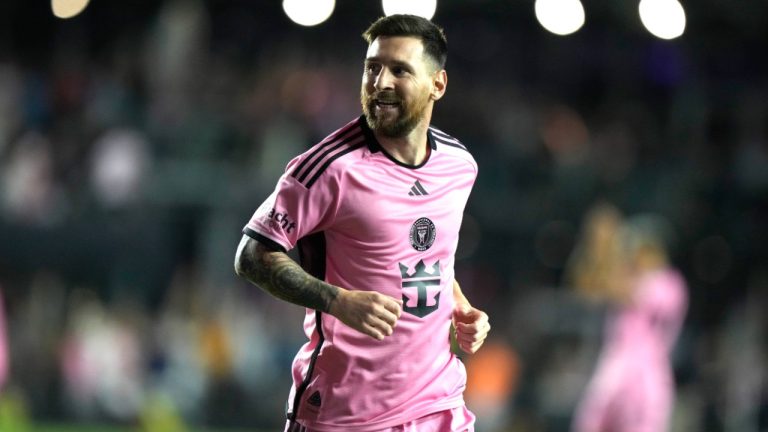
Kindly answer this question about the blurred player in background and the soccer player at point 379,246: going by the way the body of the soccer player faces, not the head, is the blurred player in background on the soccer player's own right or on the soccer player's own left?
on the soccer player's own left

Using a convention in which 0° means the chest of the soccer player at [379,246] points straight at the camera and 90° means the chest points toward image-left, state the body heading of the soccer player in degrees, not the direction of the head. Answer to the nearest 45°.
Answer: approximately 315°
